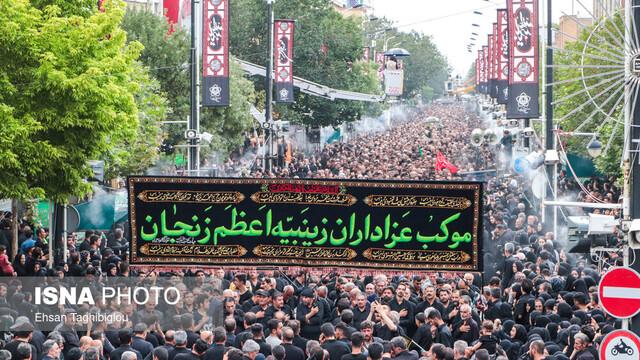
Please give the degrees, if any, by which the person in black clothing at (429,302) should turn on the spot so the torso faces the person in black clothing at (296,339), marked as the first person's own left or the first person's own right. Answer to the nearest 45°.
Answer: approximately 45° to the first person's own right

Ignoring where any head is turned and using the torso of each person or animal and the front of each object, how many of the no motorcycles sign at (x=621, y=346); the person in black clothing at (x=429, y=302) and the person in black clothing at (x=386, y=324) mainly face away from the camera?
0

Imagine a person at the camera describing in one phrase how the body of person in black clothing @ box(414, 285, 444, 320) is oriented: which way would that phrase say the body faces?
toward the camera

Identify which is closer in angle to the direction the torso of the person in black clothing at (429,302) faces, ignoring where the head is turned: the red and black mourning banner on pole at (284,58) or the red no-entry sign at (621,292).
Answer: the red no-entry sign

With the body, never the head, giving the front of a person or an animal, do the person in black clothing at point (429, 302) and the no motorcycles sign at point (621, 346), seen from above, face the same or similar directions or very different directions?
same or similar directions

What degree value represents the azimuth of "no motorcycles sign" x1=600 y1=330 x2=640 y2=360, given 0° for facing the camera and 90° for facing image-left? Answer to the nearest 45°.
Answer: approximately 0°

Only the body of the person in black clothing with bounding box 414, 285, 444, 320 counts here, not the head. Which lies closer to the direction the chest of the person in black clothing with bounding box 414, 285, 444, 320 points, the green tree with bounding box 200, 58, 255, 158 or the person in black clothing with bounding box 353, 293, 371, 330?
the person in black clothing

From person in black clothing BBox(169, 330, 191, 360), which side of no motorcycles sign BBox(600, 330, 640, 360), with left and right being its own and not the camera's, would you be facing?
right

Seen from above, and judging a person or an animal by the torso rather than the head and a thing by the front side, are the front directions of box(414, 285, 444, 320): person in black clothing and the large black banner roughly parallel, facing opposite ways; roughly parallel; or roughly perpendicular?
roughly parallel

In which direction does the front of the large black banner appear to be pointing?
toward the camera

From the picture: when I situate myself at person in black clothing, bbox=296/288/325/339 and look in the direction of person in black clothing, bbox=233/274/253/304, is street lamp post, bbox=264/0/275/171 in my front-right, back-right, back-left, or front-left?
front-right
